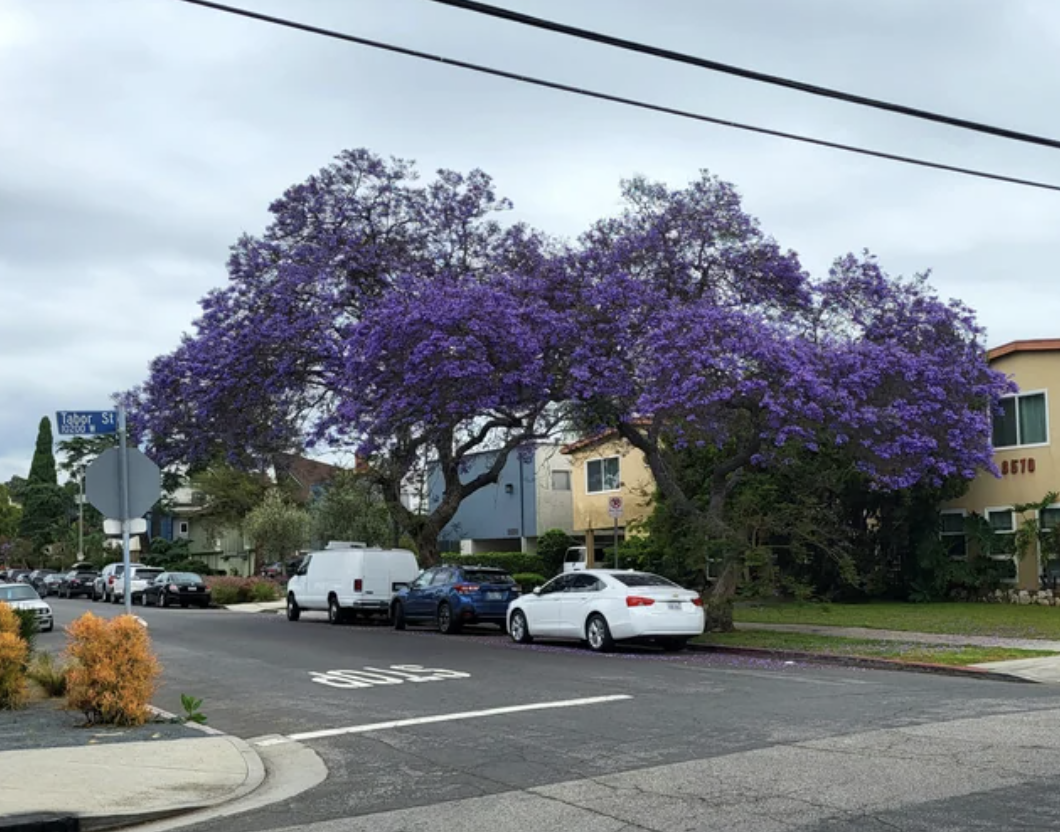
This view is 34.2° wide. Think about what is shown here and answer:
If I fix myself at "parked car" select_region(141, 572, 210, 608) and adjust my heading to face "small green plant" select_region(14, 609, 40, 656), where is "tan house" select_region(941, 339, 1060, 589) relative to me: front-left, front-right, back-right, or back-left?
front-left

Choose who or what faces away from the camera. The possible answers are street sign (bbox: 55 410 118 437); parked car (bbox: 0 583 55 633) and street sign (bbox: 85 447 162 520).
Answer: street sign (bbox: 85 447 162 520)

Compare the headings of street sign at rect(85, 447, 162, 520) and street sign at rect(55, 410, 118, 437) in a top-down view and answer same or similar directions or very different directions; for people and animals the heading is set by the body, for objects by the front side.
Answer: very different directions

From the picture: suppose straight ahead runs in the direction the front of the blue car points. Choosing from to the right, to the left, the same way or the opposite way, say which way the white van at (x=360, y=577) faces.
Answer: the same way

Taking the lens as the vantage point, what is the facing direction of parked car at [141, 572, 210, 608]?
facing away from the viewer and to the left of the viewer

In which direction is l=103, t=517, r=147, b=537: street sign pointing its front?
away from the camera

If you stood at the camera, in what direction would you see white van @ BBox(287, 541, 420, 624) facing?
facing away from the viewer and to the left of the viewer

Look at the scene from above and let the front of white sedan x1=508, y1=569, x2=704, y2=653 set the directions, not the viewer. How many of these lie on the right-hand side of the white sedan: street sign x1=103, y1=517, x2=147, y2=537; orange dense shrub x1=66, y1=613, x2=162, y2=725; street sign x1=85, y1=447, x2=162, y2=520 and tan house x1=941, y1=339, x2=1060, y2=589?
1

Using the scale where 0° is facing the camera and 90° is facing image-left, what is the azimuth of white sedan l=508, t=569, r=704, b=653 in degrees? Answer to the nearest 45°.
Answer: approximately 135°

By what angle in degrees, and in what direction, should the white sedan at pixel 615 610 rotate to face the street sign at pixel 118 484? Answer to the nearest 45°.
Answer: approximately 90° to its left

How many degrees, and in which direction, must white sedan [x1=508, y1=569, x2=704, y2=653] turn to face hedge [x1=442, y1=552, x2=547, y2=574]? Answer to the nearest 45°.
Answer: approximately 45° to its right

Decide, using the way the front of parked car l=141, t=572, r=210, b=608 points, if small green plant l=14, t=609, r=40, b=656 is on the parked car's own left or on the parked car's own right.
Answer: on the parked car's own left

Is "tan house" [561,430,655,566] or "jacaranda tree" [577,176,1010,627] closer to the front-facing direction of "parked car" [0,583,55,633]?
the jacaranda tree

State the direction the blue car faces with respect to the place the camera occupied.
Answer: facing away from the viewer and to the left of the viewer
